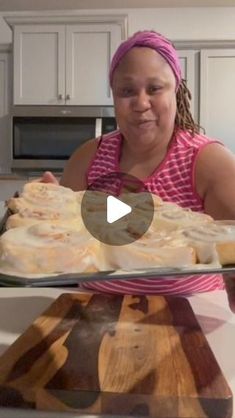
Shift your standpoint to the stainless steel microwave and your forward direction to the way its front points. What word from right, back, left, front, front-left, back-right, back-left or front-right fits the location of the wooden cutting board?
front

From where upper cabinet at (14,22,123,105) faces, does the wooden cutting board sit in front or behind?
in front

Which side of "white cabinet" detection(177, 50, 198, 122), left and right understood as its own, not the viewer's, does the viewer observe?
front

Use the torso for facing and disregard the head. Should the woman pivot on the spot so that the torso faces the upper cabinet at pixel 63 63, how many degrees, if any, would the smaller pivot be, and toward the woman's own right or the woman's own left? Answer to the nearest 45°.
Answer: approximately 180°

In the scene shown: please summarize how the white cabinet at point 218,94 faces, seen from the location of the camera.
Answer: facing the viewer

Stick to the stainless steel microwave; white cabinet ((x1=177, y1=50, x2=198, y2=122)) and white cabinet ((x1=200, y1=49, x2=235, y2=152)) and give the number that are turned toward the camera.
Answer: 3

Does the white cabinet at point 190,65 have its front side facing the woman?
yes

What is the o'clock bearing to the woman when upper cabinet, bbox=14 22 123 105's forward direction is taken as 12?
The woman is roughly at 12 o'clock from the upper cabinet.

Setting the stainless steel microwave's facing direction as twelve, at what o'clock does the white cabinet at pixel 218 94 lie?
The white cabinet is roughly at 9 o'clock from the stainless steel microwave.

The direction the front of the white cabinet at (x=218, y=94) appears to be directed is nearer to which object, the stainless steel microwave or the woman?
the woman

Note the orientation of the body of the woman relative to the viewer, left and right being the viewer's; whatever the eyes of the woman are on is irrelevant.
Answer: facing the viewer
